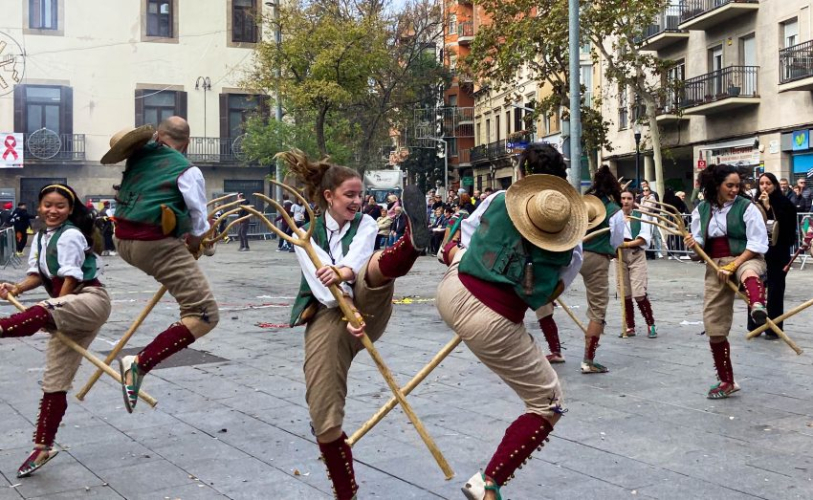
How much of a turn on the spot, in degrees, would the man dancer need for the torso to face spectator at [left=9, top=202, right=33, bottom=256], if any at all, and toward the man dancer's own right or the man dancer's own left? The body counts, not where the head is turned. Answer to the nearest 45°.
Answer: approximately 45° to the man dancer's own left

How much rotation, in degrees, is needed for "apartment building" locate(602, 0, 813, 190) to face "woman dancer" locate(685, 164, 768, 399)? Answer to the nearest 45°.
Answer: approximately 45° to its left

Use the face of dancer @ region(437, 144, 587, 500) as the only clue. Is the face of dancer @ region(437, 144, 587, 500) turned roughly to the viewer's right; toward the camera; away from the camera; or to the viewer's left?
away from the camera

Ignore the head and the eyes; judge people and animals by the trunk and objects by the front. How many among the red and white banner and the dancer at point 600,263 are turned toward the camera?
1
